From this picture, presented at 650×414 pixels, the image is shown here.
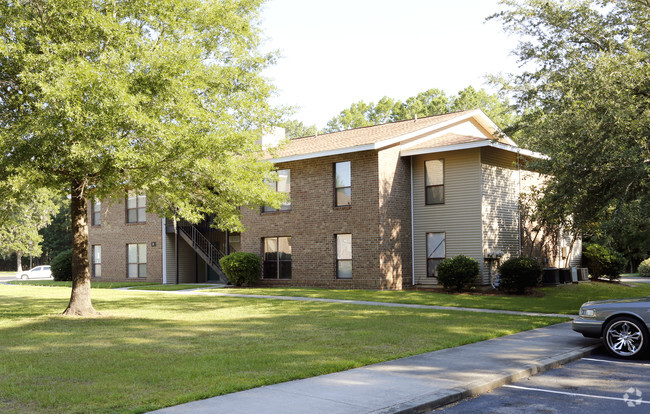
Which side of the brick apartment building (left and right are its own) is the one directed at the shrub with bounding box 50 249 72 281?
right

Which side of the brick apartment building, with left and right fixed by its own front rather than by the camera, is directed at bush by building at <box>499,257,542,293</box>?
left

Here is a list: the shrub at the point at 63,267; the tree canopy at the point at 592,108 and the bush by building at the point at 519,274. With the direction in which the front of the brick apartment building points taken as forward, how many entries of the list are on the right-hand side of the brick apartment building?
1

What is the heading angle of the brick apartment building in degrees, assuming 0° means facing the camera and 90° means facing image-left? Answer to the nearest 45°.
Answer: approximately 45°

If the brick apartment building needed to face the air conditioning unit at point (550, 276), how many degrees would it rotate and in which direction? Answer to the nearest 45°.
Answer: approximately 135° to its left
